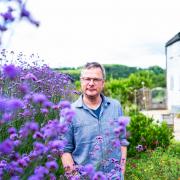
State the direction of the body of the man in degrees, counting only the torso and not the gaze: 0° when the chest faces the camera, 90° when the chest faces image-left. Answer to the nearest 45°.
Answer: approximately 0°

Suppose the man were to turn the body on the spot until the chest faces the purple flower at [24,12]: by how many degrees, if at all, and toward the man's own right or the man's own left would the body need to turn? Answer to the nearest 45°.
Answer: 0° — they already face it

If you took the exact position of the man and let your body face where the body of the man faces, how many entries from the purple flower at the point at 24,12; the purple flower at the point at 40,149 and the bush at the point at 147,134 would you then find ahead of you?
2

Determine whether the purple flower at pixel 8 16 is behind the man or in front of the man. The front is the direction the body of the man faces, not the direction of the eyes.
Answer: in front
